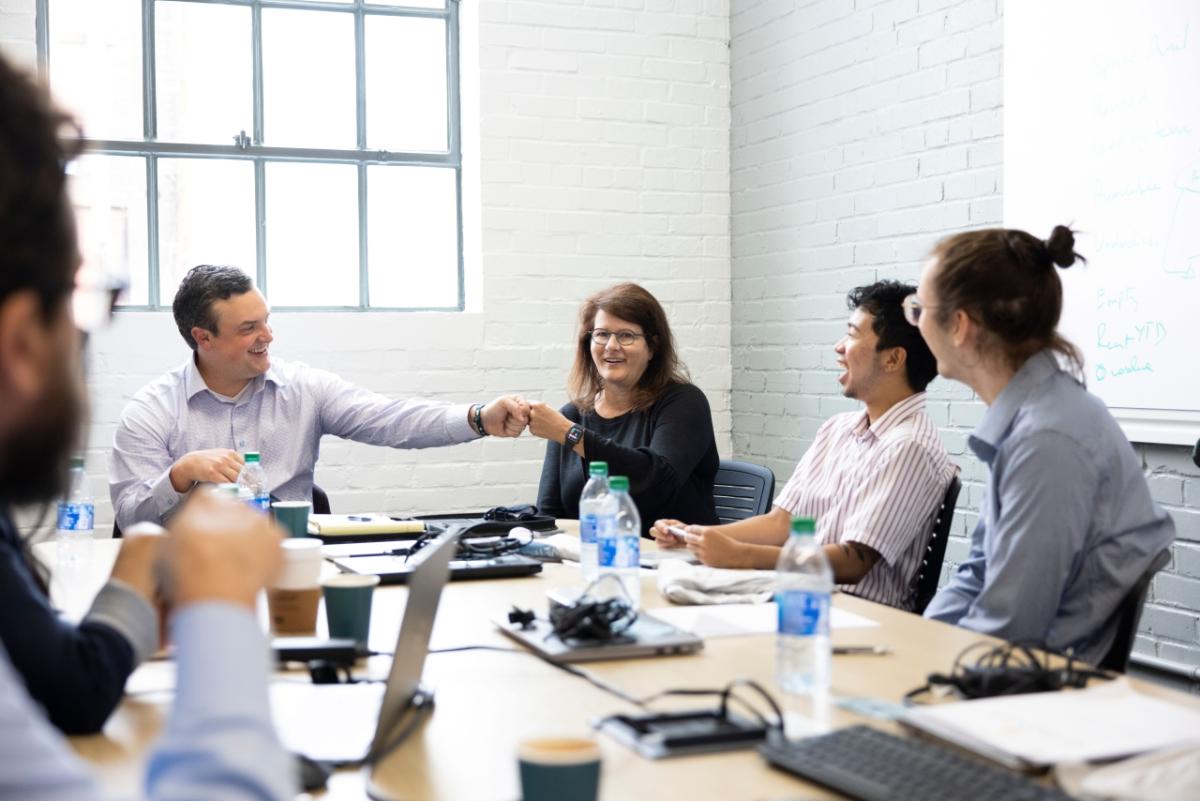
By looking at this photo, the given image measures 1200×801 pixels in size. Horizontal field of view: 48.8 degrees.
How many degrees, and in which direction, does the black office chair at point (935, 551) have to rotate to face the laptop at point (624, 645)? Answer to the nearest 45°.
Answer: approximately 45° to its left

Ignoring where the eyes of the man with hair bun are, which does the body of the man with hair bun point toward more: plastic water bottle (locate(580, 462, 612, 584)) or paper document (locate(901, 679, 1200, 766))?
the plastic water bottle

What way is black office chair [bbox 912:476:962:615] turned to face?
to the viewer's left

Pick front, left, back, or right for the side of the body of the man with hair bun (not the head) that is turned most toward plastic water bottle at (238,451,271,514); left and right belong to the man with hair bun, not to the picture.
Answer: front

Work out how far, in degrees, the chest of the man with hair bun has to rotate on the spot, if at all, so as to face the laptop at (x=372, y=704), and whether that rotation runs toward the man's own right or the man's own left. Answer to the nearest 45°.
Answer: approximately 45° to the man's own left

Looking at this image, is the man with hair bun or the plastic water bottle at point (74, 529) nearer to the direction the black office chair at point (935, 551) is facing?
the plastic water bottle

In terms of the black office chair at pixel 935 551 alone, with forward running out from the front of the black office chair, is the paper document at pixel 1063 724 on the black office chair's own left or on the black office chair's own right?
on the black office chair's own left

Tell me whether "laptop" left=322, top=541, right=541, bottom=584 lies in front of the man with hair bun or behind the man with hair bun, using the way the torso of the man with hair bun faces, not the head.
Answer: in front

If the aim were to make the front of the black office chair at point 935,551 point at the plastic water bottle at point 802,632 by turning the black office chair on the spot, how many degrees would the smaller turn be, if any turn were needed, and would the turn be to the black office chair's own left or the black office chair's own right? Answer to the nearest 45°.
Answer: approximately 90° to the black office chair's own left

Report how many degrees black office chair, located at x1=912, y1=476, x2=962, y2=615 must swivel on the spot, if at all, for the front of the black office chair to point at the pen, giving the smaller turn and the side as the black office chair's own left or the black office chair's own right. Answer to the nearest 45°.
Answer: approximately 90° to the black office chair's own left

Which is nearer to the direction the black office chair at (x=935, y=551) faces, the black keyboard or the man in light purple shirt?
the man in light purple shirt

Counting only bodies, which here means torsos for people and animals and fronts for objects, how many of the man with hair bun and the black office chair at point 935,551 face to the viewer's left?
2

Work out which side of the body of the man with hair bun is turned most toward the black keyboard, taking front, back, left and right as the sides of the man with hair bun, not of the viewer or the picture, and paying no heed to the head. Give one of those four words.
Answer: left

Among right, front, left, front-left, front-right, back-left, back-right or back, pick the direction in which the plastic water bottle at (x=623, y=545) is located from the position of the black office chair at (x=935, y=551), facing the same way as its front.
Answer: front-left

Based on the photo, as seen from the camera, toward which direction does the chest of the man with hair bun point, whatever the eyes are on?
to the viewer's left
